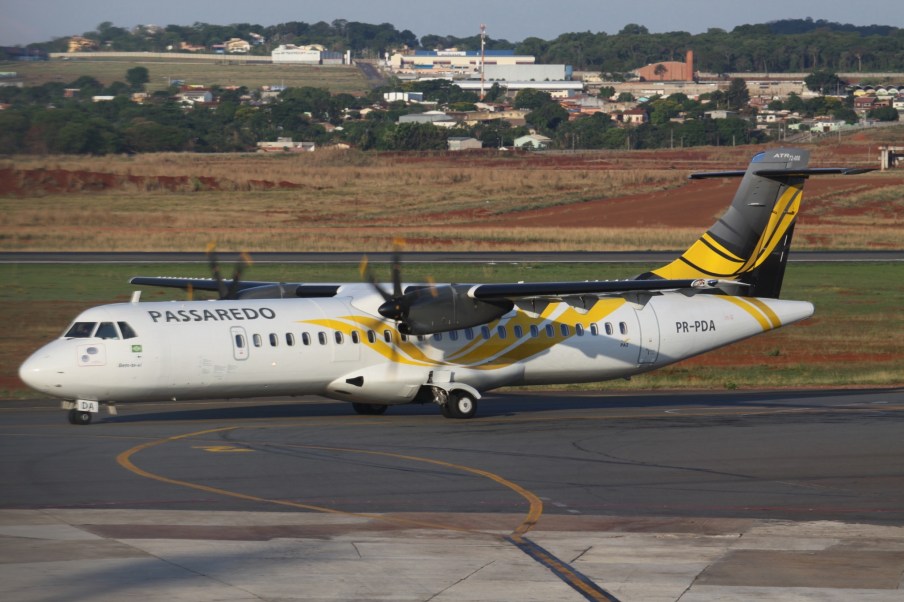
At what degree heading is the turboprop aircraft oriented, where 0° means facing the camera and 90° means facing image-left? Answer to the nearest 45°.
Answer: approximately 45°
